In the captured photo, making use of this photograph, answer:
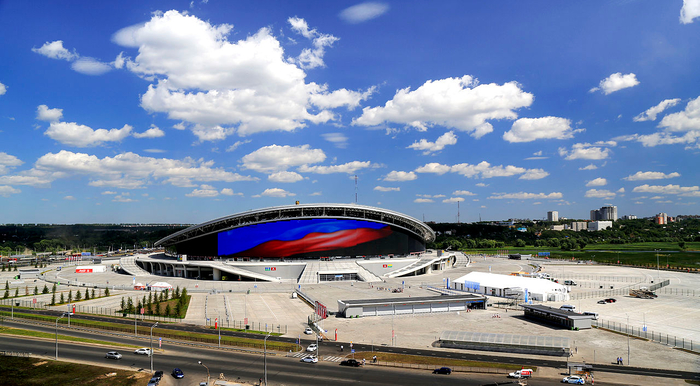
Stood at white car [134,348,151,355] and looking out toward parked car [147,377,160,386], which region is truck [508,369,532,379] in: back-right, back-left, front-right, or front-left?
front-left

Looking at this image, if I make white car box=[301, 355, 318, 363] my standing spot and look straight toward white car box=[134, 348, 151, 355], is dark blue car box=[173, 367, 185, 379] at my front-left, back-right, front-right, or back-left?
front-left

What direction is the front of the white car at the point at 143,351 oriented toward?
to the viewer's left

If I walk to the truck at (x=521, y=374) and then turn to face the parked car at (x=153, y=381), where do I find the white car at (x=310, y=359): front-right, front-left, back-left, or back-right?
front-right

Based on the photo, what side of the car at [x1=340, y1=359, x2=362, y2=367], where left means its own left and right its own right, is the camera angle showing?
left

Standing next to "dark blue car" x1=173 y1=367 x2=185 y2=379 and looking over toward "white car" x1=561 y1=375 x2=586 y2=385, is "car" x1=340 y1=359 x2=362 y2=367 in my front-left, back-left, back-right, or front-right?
front-left

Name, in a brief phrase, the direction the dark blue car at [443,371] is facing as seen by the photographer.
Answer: facing to the left of the viewer

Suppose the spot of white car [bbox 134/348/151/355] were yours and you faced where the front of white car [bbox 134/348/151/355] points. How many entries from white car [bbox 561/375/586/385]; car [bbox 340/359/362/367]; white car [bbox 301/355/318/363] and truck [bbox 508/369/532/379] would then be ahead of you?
0

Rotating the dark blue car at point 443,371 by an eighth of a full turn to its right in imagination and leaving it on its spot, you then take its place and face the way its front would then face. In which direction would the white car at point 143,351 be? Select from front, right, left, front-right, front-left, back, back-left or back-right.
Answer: front-left

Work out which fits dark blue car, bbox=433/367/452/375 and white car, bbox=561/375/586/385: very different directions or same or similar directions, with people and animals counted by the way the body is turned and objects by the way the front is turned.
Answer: same or similar directions

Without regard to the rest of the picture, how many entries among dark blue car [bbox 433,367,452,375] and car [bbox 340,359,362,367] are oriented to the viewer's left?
2
